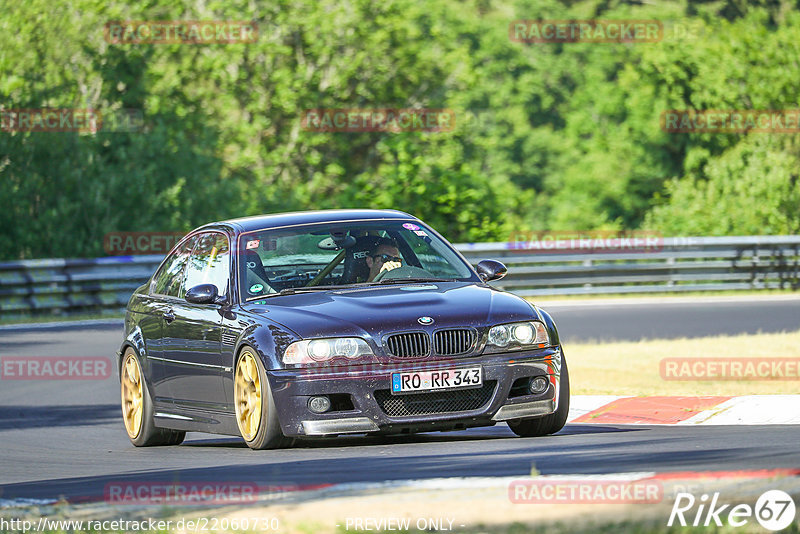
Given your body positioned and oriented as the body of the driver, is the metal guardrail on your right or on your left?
on your left

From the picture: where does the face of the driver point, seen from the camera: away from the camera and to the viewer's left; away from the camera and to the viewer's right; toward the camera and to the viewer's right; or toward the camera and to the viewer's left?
toward the camera and to the viewer's right

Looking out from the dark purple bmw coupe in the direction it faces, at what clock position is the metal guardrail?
The metal guardrail is roughly at 8 o'clock from the dark purple bmw coupe.

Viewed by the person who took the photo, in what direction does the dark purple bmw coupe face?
facing the viewer and to the right of the viewer
